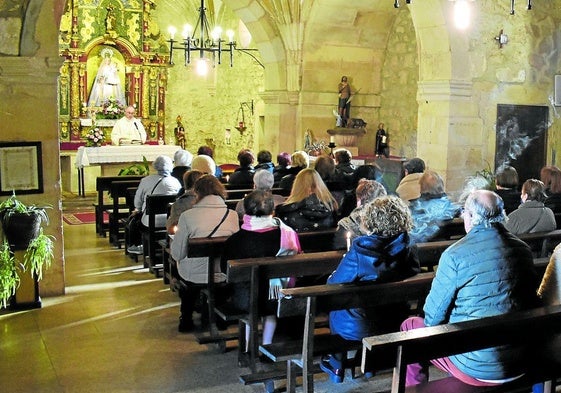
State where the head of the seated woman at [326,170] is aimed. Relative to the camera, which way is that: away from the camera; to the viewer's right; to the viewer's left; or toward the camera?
away from the camera

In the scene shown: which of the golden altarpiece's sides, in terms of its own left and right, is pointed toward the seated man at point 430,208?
front

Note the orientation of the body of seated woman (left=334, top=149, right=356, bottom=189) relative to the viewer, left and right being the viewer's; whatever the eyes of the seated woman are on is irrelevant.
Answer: facing away from the viewer and to the left of the viewer

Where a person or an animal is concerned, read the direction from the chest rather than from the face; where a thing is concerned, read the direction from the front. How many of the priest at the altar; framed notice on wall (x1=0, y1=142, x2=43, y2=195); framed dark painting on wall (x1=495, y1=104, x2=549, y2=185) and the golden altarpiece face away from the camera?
0

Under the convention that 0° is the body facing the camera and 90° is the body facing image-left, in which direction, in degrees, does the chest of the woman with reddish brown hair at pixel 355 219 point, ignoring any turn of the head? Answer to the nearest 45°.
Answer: approximately 135°

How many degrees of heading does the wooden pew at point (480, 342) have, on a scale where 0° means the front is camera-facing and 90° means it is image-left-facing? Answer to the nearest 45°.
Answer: approximately 135°

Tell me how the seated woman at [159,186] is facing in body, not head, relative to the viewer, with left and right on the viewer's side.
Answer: facing away from the viewer and to the left of the viewer

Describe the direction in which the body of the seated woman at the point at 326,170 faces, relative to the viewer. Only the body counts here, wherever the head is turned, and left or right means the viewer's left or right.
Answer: facing away from the viewer and to the left of the viewer

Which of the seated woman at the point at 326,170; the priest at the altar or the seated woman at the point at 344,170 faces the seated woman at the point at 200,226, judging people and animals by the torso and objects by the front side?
the priest at the altar

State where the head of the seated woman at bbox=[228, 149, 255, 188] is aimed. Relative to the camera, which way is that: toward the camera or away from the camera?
away from the camera

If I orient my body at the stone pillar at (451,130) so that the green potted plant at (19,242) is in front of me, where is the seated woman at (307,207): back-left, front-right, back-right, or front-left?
front-left

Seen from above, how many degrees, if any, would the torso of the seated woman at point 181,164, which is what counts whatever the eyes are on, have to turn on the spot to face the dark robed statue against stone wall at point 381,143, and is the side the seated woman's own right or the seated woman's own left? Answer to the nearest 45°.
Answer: approximately 45° to the seated woman's own right

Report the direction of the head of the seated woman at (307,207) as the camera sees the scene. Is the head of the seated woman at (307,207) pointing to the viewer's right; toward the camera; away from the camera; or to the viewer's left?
away from the camera

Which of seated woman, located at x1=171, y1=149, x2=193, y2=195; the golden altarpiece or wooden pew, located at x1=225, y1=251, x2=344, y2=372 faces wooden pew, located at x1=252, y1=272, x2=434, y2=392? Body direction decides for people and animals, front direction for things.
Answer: the golden altarpiece

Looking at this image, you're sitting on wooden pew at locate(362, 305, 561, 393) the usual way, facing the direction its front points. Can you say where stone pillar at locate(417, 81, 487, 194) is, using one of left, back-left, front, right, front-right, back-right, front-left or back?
front-right
